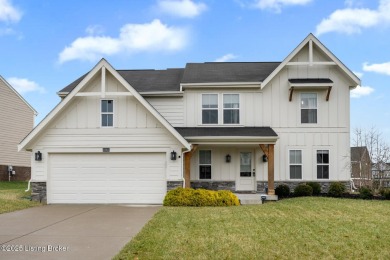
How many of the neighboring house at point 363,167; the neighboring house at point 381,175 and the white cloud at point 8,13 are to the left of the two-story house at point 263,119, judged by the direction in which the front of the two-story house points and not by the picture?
2

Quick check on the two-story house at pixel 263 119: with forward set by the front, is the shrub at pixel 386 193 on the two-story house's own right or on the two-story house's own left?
on the two-story house's own left

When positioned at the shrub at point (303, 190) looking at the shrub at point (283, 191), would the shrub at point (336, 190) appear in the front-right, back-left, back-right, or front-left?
back-right

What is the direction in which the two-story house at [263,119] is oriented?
toward the camera

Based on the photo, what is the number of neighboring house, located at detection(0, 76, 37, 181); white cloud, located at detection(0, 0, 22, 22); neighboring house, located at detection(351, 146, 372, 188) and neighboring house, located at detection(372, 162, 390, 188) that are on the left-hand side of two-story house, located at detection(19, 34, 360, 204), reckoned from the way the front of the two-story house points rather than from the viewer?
2

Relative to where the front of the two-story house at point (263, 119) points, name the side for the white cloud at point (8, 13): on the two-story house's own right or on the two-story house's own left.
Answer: on the two-story house's own right

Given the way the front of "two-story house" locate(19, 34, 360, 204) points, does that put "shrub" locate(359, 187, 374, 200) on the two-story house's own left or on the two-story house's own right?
on the two-story house's own left

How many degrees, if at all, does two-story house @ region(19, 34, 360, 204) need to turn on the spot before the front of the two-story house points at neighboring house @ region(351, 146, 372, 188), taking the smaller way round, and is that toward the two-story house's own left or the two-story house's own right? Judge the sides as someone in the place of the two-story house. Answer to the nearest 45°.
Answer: approximately 90° to the two-story house's own left

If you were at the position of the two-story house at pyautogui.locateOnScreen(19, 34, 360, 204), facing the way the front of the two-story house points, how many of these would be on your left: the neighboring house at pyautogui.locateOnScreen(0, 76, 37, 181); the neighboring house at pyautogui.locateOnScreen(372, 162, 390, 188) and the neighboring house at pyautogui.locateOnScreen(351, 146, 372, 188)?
2
